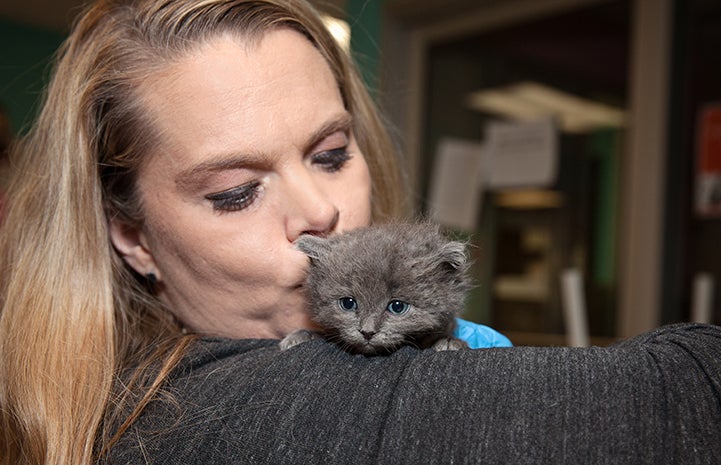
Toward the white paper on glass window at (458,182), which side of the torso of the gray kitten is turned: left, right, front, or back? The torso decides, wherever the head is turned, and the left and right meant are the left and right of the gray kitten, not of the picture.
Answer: back

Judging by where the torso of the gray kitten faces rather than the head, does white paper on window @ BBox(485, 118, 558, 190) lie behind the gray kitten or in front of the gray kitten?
behind

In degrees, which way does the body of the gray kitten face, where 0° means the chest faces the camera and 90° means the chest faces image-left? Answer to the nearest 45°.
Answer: approximately 0°

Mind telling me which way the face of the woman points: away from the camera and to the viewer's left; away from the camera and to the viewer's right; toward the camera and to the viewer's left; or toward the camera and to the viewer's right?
toward the camera and to the viewer's right
